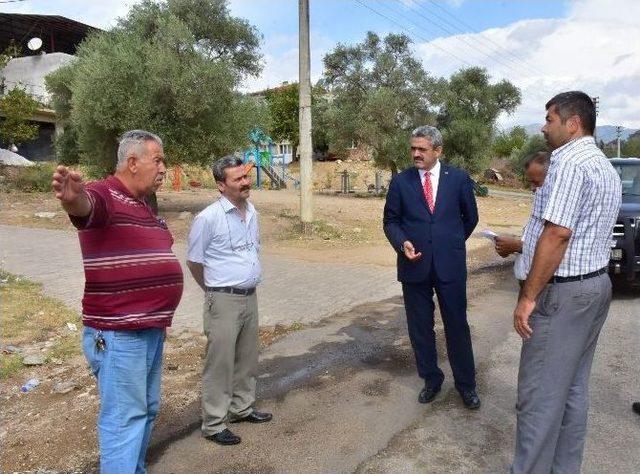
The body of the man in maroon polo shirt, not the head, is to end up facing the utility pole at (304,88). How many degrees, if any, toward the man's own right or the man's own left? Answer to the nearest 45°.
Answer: approximately 45° to the man's own left

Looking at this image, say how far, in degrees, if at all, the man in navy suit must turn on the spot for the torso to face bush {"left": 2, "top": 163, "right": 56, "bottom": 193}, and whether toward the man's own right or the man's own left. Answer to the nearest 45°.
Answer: approximately 135° to the man's own right

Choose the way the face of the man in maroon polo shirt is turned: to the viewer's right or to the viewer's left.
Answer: to the viewer's right

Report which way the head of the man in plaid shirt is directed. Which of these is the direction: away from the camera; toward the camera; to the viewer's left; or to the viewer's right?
to the viewer's left

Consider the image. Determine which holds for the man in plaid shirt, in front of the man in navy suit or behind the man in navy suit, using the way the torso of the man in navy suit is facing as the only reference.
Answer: in front

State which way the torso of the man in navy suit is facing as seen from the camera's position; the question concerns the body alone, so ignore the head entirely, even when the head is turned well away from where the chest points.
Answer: toward the camera

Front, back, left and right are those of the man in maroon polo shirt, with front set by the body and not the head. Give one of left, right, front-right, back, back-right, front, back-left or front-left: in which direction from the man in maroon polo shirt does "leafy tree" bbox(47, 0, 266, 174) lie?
left

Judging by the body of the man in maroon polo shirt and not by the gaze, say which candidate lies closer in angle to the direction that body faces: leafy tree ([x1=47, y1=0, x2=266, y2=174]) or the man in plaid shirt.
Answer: the man in plaid shirt

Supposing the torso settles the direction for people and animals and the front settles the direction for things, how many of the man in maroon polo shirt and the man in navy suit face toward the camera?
1

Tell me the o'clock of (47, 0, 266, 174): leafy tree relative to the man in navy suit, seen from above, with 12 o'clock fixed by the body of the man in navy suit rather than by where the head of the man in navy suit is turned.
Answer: The leafy tree is roughly at 5 o'clock from the man in navy suit.

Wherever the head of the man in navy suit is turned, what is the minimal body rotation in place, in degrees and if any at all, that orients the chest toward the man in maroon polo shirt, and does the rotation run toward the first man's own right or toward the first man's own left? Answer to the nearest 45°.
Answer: approximately 45° to the first man's own right

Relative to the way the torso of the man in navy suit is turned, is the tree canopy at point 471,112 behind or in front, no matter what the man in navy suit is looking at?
behind

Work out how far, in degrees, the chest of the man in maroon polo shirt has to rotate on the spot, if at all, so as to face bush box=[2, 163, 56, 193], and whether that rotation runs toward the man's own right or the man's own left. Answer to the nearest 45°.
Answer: approximately 90° to the man's own left

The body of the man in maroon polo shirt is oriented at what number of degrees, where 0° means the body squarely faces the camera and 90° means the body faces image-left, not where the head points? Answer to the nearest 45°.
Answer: approximately 270°

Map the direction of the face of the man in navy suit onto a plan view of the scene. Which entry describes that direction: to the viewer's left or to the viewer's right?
to the viewer's left
